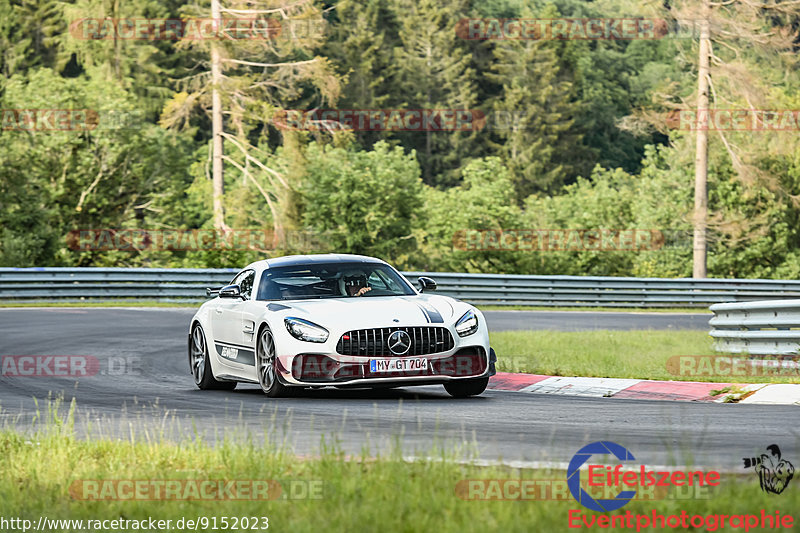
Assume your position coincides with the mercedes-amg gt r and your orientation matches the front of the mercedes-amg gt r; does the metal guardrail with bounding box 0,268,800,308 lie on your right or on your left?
on your left

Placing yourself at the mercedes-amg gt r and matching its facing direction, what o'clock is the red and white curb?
The red and white curb is roughly at 10 o'clock from the mercedes-amg gt r.

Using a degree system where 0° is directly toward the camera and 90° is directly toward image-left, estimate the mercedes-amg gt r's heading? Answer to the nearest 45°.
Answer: approximately 315°

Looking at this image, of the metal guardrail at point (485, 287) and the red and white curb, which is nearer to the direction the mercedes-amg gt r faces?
the red and white curb
